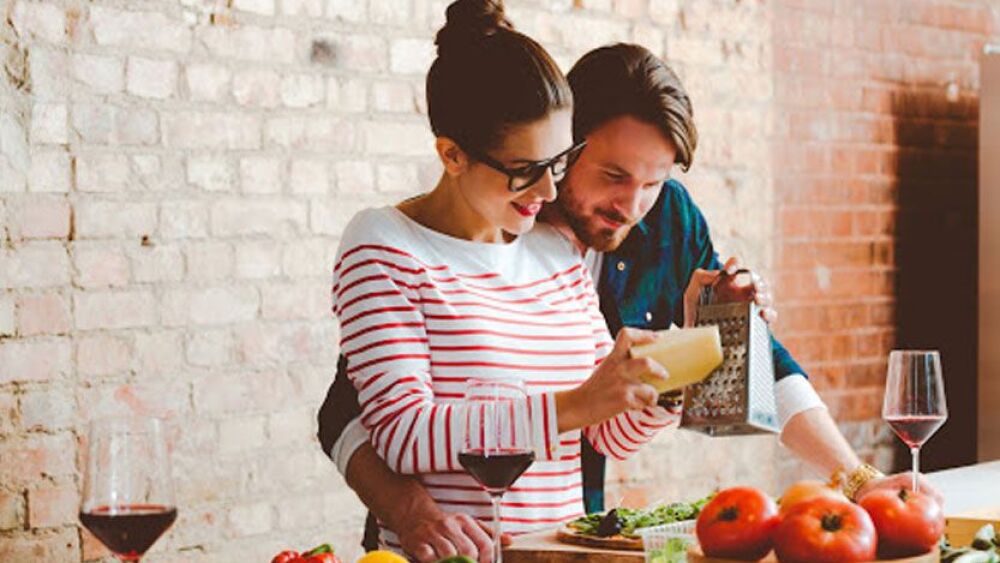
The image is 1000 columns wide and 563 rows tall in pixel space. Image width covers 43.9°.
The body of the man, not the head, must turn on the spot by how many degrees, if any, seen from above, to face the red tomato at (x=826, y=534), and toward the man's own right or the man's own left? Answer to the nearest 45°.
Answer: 0° — they already face it

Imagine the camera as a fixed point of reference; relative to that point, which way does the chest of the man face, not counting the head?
toward the camera

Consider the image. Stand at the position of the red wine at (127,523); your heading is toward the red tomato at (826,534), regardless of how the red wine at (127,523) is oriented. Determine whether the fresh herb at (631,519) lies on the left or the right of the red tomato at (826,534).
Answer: left

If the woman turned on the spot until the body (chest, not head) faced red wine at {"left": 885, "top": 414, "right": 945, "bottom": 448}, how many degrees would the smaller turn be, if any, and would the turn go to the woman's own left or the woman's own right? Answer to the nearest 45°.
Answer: approximately 45° to the woman's own left

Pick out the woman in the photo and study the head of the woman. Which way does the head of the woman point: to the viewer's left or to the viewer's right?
to the viewer's right

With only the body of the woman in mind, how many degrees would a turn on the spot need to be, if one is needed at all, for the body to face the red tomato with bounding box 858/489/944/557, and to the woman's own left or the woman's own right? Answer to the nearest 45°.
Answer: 0° — they already face it

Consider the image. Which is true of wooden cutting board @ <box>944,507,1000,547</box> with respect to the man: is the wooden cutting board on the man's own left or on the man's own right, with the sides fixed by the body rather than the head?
on the man's own left
